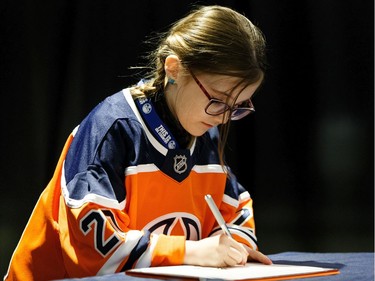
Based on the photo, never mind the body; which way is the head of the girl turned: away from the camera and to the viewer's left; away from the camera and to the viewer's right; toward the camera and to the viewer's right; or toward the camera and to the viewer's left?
toward the camera and to the viewer's right

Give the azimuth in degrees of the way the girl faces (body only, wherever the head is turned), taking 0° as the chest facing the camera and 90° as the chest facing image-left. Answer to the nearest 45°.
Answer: approximately 315°
